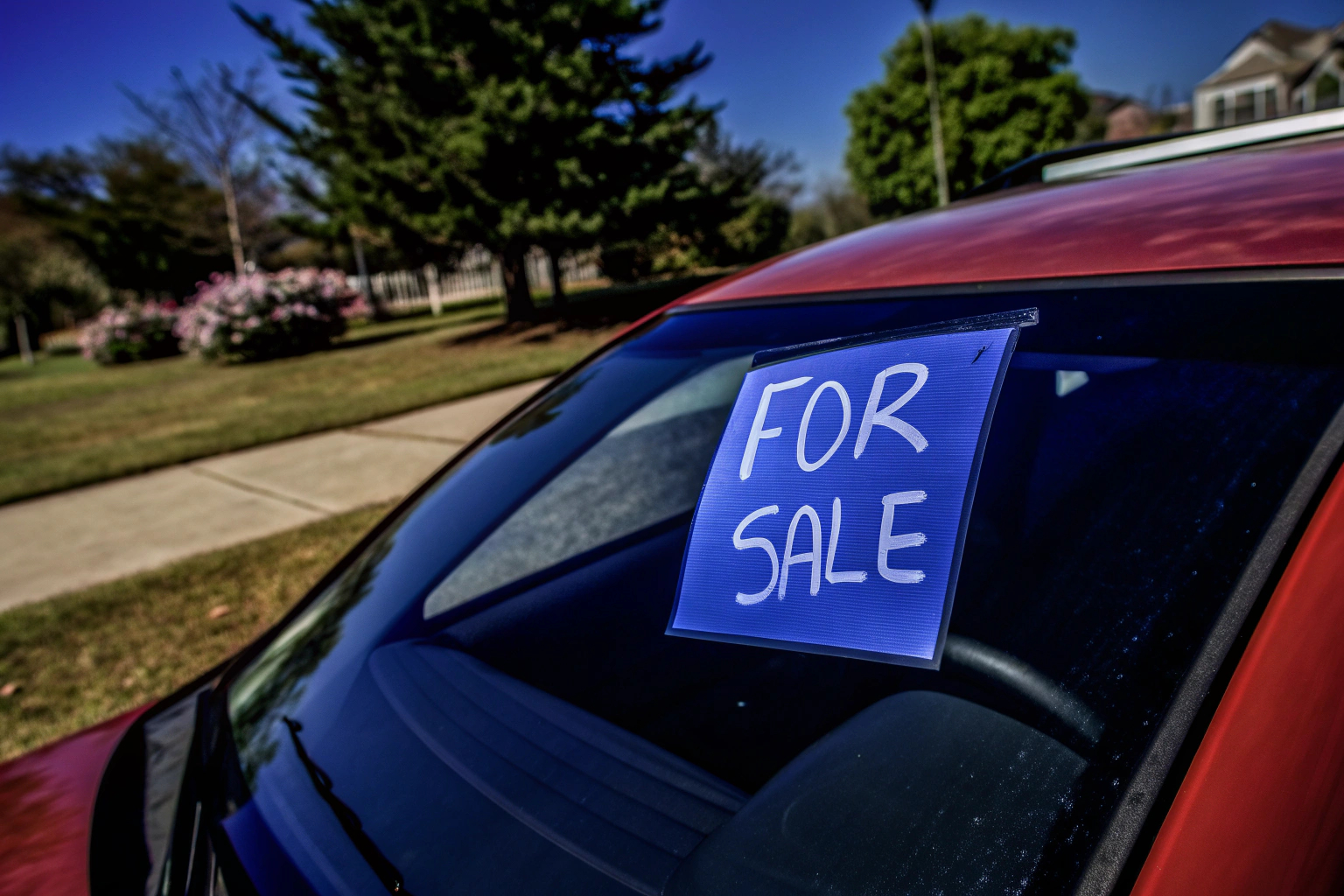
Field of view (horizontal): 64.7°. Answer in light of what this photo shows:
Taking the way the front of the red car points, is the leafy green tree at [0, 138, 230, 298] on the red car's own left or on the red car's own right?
on the red car's own right

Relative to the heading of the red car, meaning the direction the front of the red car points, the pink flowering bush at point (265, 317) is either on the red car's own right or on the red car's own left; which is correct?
on the red car's own right

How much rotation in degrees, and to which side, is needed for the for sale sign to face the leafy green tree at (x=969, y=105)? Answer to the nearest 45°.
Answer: approximately 135° to its right

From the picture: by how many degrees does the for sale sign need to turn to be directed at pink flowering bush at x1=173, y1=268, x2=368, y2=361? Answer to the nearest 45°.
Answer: approximately 90° to its right

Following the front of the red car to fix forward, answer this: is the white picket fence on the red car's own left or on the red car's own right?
on the red car's own right

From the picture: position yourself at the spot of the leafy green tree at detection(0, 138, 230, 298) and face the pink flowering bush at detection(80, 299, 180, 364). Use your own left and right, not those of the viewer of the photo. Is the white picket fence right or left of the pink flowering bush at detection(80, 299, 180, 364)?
left

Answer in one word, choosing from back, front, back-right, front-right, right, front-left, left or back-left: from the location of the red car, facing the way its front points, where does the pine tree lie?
back-right

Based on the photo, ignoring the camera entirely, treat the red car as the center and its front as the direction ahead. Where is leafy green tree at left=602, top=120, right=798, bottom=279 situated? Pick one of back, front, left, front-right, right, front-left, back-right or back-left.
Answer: back-right

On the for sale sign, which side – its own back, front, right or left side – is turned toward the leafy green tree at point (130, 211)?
right
